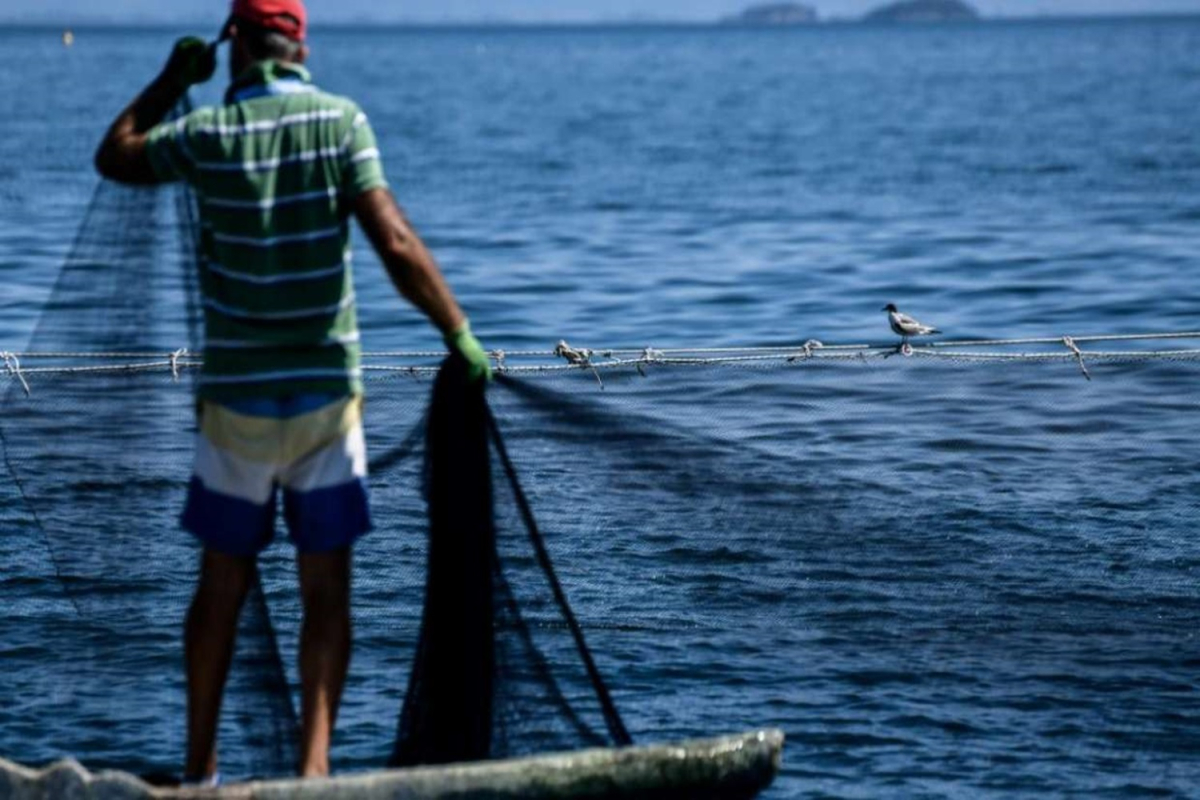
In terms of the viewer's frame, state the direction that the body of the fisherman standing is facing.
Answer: away from the camera
